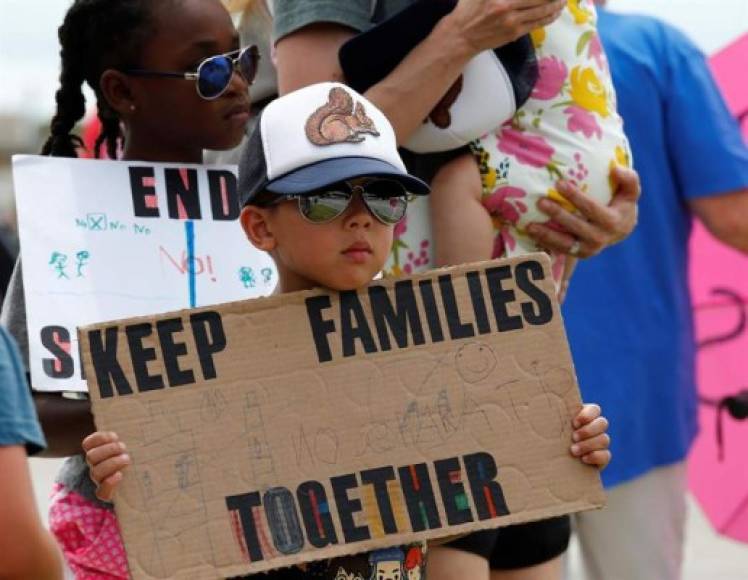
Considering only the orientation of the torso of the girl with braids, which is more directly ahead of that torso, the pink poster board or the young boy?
the young boy

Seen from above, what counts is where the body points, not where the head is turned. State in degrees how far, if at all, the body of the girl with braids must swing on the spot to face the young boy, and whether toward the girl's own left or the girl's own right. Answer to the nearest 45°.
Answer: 0° — they already face them

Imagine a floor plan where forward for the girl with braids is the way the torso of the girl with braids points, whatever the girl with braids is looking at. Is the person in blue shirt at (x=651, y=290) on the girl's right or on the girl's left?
on the girl's left
